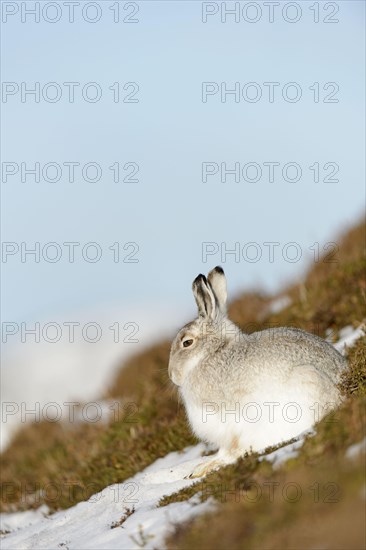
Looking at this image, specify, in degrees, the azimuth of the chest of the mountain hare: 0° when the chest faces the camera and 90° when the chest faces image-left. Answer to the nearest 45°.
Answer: approximately 90°
